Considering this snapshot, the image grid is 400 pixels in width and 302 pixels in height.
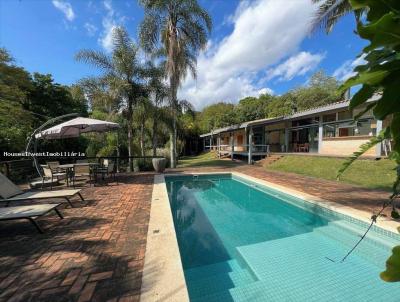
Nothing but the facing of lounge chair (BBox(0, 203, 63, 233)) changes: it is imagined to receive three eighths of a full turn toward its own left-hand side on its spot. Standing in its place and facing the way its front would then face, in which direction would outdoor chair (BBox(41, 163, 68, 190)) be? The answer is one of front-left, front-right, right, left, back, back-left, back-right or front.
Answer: front-right

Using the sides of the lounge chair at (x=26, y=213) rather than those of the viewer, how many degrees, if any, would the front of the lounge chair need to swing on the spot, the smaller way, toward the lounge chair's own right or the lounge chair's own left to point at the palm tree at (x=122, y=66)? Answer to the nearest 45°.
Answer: approximately 45° to the lounge chair's own left

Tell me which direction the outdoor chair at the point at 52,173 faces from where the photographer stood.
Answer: facing away from the viewer and to the right of the viewer

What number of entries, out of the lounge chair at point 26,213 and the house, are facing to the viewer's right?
1

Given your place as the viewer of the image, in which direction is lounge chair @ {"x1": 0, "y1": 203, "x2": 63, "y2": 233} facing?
facing to the right of the viewer

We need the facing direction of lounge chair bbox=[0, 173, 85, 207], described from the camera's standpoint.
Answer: facing the viewer and to the right of the viewer

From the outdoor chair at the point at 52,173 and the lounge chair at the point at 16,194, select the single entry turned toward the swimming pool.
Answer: the lounge chair

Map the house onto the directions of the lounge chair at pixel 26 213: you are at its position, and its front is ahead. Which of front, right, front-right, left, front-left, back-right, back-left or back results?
front

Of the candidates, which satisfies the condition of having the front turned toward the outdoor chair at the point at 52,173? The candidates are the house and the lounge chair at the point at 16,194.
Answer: the house

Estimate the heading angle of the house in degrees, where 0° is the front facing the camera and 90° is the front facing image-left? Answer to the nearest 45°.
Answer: approximately 45°

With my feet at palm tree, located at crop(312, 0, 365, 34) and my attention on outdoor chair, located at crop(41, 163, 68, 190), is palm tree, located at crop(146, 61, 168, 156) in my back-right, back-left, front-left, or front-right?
front-right
